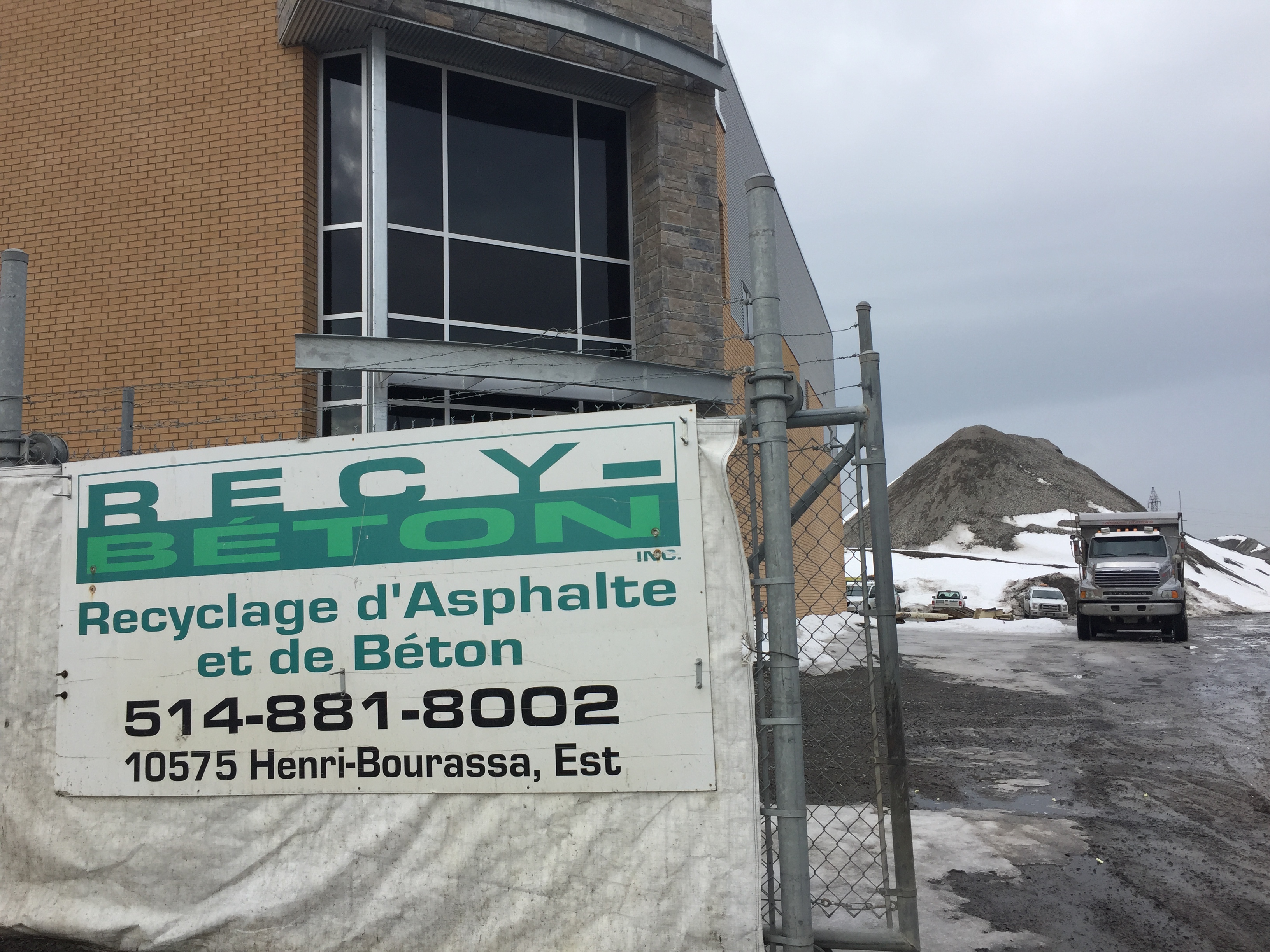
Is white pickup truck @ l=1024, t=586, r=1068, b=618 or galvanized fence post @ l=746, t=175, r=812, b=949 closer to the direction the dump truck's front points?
the galvanized fence post

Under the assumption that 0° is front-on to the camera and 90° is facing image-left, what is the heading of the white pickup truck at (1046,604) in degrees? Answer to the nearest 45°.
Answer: approximately 0°

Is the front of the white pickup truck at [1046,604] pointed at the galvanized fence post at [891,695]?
yes

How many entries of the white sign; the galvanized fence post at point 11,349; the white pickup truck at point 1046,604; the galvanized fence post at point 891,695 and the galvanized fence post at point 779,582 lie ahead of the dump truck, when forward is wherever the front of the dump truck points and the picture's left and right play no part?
4

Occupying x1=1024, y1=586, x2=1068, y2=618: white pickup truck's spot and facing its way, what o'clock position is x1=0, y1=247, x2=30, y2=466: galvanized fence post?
The galvanized fence post is roughly at 12 o'clock from the white pickup truck.

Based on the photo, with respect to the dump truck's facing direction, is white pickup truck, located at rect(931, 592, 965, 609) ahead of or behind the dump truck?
behind

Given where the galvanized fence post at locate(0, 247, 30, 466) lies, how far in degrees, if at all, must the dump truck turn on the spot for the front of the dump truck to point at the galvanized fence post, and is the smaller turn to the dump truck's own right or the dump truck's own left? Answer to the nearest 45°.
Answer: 0° — it already faces it

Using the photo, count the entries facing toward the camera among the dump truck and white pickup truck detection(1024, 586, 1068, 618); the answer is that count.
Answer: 2

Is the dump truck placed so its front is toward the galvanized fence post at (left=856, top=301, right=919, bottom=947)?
yes
